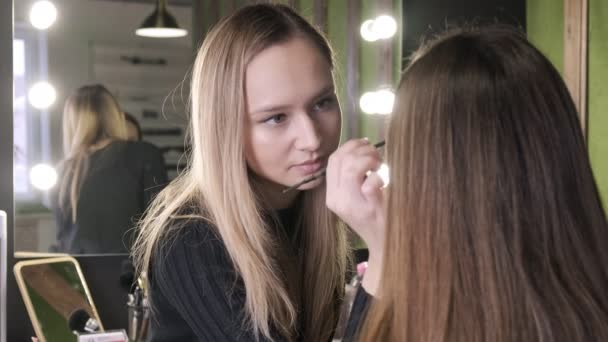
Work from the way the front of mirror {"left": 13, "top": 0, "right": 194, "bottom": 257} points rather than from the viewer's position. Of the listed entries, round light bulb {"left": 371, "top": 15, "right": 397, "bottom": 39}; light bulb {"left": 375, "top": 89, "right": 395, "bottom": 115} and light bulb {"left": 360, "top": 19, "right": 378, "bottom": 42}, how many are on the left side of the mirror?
3

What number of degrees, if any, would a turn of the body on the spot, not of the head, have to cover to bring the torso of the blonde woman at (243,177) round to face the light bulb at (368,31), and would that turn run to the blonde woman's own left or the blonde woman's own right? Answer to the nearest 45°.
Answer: approximately 135° to the blonde woman's own left

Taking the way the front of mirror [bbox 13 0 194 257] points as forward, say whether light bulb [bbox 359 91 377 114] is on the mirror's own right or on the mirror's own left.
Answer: on the mirror's own left

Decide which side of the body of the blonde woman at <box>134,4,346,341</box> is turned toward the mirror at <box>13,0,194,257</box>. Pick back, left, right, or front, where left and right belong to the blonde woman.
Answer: back

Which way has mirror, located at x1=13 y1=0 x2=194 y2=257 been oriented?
toward the camera

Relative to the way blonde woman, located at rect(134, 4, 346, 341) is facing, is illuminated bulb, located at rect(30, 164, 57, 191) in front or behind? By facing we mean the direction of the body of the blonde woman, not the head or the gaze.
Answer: behind

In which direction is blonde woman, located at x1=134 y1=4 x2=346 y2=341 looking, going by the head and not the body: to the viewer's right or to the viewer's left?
to the viewer's right

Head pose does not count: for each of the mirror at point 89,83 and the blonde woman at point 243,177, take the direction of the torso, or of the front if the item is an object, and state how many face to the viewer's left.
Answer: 0

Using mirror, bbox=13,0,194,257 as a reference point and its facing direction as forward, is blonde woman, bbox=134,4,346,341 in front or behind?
in front

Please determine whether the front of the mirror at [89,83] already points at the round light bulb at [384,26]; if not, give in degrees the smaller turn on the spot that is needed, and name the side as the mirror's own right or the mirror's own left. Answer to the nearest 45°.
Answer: approximately 90° to the mirror's own left
